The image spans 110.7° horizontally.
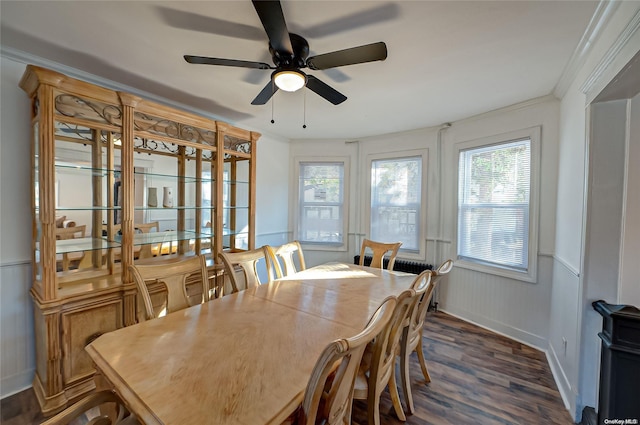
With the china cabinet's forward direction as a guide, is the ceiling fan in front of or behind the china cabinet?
in front

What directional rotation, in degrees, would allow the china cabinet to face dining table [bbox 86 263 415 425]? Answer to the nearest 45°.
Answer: approximately 45° to its right

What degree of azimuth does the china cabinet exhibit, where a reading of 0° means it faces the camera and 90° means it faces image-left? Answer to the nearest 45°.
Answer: approximately 315°

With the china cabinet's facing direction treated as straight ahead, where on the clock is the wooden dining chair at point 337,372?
The wooden dining chair is roughly at 1 o'clock from the china cabinet.

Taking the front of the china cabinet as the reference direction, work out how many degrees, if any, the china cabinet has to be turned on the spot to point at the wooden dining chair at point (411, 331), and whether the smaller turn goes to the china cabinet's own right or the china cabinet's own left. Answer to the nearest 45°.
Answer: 0° — it already faces it

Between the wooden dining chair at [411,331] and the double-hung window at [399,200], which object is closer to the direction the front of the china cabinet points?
the wooden dining chair

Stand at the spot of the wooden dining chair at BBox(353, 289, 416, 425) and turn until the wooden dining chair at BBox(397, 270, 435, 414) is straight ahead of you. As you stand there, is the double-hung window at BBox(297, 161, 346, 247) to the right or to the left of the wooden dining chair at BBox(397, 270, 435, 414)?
left

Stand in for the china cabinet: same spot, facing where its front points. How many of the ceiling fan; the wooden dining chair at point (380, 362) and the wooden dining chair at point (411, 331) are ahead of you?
3

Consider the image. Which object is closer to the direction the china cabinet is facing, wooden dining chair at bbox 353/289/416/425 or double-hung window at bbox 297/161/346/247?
the wooden dining chair

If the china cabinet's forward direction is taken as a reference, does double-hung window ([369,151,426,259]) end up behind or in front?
in front
